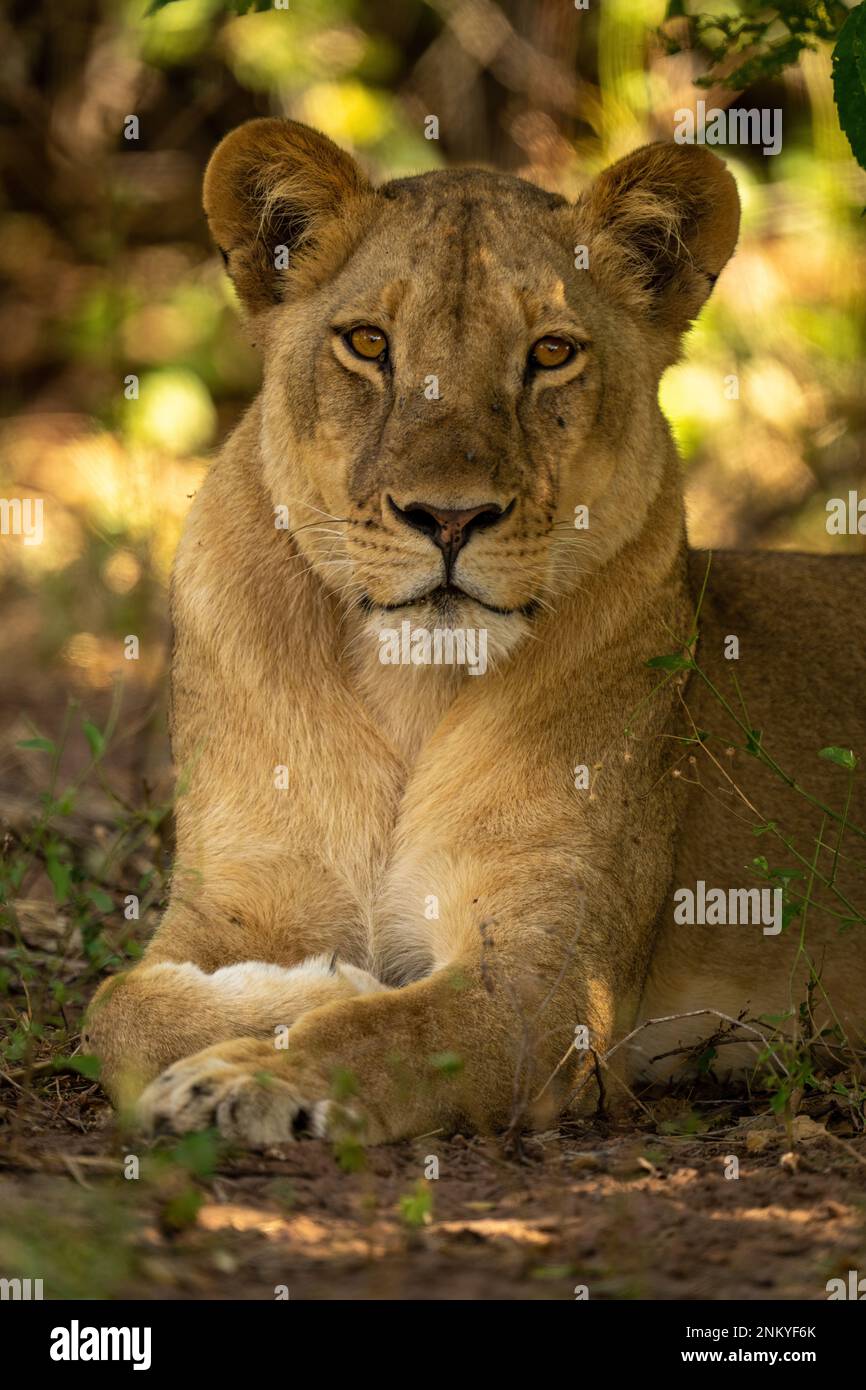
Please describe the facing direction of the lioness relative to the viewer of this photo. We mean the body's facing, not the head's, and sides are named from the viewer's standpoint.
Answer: facing the viewer and to the left of the viewer
